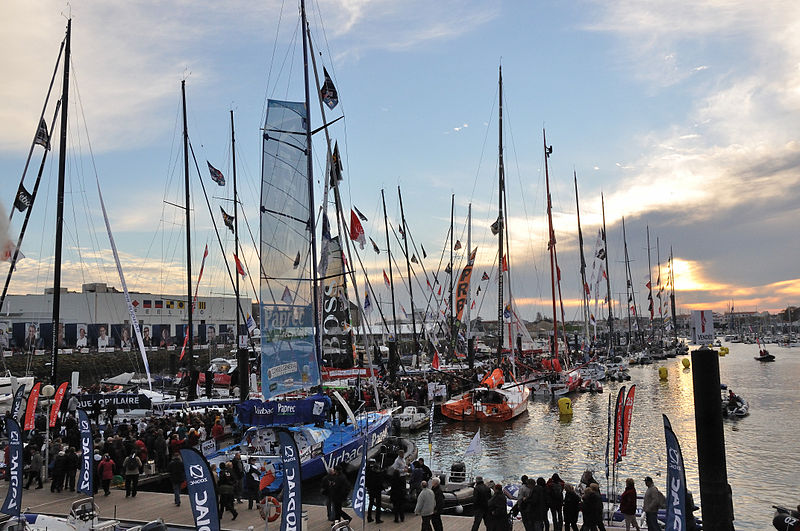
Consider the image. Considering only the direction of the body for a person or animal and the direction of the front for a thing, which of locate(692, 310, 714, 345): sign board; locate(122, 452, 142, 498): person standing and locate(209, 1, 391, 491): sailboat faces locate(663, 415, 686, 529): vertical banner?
the sign board

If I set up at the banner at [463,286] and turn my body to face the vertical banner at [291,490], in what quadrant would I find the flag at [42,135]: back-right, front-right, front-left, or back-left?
front-right

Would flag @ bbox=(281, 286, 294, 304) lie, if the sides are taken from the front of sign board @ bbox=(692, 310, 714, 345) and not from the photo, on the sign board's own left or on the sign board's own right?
on the sign board's own right

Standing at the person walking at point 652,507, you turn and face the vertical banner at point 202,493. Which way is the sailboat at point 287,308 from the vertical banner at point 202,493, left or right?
right

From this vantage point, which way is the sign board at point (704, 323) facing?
toward the camera

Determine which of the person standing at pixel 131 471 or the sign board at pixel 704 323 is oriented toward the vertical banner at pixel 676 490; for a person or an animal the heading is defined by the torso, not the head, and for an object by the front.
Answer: the sign board

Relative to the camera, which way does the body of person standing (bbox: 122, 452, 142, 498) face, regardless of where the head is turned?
away from the camera

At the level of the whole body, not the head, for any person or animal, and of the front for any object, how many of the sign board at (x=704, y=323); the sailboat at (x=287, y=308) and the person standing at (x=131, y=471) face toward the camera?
1

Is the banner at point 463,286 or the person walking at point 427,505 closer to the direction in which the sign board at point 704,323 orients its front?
the person walking

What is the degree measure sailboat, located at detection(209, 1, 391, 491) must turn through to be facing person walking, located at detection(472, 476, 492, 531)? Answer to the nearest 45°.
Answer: approximately 90° to its right

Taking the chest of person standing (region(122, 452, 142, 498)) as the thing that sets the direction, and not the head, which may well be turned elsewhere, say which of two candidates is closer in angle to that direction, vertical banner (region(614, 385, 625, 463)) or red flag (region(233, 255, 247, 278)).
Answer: the red flag

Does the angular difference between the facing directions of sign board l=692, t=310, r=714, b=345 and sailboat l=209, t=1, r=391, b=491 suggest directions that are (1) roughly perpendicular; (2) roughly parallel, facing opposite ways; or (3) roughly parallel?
roughly parallel, facing opposite ways

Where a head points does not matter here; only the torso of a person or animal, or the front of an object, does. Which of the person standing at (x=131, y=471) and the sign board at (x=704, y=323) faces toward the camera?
the sign board

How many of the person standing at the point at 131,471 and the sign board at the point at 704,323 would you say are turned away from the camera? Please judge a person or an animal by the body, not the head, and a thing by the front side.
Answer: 1

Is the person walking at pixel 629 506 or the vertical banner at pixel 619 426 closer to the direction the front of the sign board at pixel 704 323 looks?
the person walking

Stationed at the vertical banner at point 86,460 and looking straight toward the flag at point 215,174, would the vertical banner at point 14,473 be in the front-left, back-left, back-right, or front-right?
back-left

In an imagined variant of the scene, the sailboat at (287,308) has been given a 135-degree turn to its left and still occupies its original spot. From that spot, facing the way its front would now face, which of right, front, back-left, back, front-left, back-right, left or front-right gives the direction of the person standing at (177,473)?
front-left
